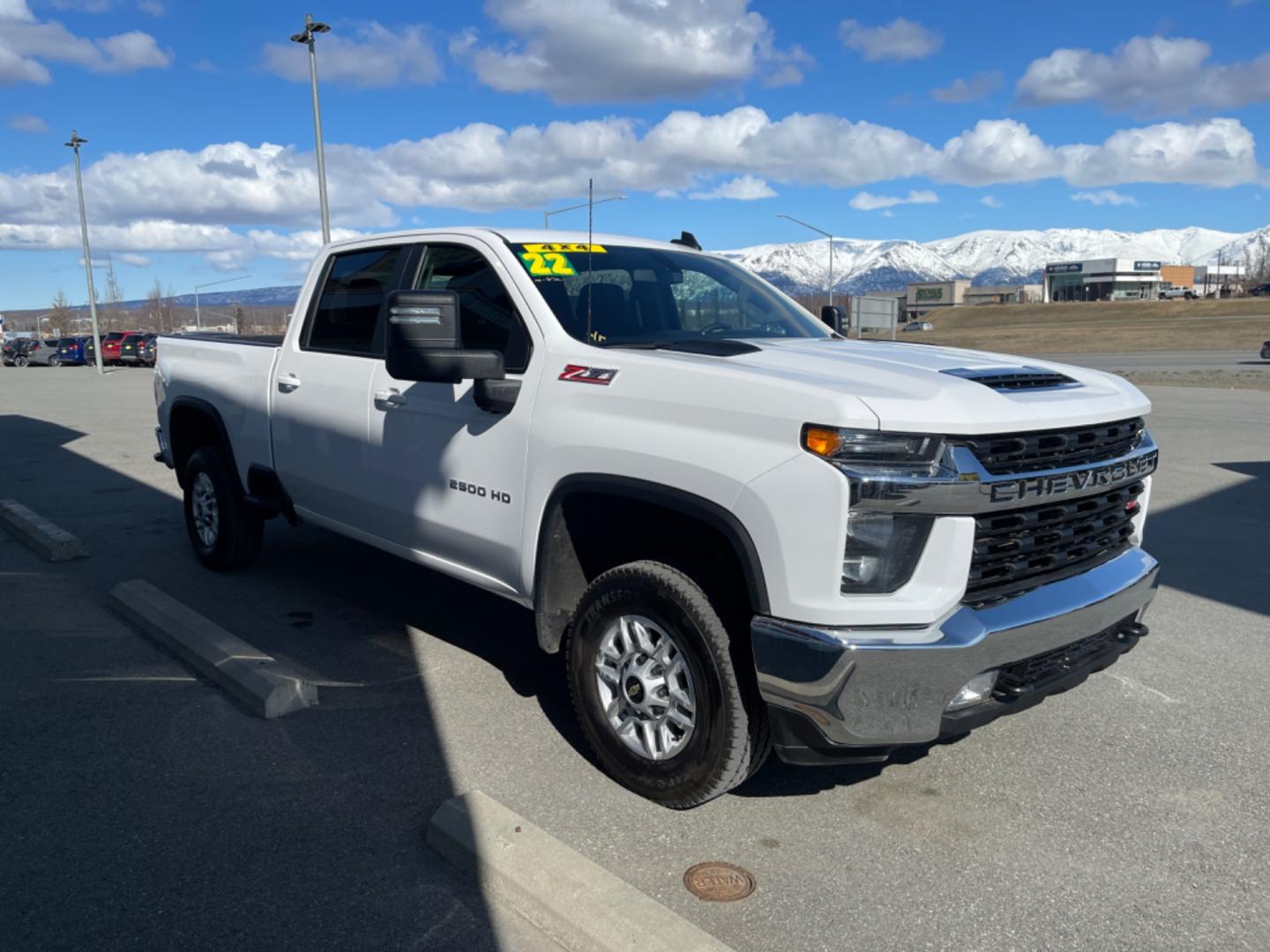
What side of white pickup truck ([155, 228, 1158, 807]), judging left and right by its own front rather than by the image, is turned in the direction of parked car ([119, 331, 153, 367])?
back

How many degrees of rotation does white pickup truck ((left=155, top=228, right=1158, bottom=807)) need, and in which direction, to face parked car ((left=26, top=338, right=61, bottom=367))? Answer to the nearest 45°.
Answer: approximately 180°

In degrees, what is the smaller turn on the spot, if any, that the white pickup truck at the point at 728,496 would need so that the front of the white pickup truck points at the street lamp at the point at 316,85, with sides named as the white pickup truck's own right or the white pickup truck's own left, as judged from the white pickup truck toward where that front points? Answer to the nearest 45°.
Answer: approximately 135° to the white pickup truck's own left

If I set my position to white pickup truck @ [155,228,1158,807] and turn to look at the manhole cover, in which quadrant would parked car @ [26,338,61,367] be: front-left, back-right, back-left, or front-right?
back-right

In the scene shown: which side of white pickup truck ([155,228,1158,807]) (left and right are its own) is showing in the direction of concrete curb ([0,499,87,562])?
back

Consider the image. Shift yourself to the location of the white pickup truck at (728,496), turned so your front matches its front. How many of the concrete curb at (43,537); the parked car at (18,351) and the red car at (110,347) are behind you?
3

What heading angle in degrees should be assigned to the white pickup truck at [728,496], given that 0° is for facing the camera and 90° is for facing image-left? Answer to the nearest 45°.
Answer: approximately 315°

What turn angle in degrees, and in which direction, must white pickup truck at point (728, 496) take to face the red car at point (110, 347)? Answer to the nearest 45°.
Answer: approximately 180°

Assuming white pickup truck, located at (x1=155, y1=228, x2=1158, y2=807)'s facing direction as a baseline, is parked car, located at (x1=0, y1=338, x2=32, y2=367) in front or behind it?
behind

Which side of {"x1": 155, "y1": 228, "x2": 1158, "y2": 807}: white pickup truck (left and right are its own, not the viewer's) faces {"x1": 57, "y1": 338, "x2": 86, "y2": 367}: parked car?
back
